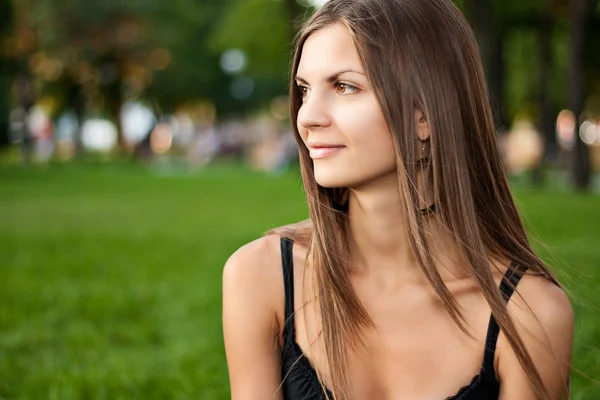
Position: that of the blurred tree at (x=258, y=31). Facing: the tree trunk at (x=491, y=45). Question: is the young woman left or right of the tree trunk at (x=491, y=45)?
right

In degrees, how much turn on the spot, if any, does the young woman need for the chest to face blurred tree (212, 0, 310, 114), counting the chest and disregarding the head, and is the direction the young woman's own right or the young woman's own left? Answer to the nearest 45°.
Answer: approximately 180°

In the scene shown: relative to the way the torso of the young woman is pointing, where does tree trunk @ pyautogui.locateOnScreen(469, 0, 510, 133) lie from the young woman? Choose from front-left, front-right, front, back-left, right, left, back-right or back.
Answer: back

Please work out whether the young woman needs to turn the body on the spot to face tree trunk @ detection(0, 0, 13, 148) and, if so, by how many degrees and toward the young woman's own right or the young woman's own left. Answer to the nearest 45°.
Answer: approximately 135° to the young woman's own right

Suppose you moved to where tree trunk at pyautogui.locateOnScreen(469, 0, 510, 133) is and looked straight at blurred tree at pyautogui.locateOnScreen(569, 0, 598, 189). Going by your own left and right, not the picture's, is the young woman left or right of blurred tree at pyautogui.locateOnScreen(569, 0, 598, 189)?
right

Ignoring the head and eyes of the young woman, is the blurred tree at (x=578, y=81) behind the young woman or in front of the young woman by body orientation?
behind

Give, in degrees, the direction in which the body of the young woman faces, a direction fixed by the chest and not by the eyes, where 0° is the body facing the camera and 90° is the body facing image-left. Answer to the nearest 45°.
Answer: approximately 0°

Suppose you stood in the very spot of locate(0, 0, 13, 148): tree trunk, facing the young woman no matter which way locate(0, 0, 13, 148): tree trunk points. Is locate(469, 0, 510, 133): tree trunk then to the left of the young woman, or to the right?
left
